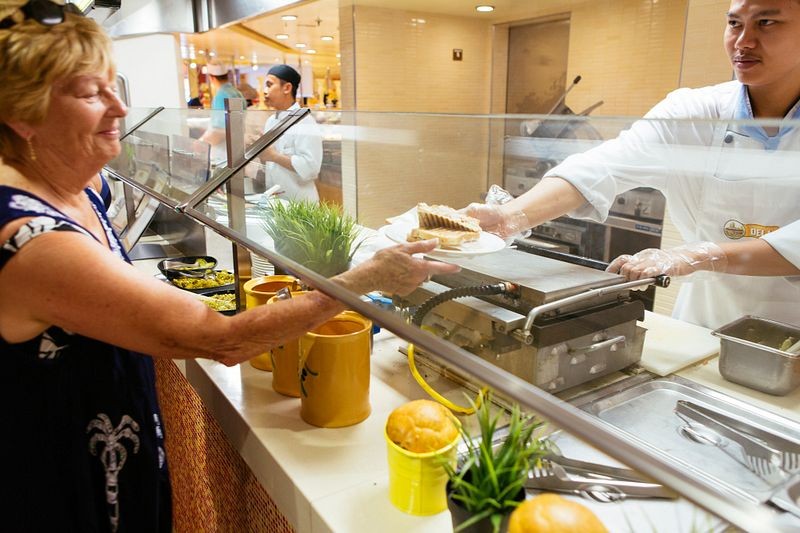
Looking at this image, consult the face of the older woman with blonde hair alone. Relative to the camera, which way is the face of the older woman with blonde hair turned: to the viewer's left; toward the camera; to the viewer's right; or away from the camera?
to the viewer's right

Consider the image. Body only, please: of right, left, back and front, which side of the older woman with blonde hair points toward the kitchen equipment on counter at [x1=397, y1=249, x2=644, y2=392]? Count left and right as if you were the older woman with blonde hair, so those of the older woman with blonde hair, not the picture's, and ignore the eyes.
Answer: front

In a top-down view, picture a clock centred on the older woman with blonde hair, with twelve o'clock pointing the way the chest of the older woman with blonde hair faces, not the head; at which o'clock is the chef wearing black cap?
The chef wearing black cap is roughly at 10 o'clock from the older woman with blonde hair.

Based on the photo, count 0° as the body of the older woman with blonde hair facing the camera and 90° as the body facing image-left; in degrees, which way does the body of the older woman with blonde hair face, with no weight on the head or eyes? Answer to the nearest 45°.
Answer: approximately 270°

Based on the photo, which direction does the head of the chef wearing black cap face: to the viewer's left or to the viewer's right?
to the viewer's left

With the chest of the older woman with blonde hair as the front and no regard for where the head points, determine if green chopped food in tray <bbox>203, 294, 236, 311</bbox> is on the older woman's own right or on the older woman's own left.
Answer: on the older woman's own left

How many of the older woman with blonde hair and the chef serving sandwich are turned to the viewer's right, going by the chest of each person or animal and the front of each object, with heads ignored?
1

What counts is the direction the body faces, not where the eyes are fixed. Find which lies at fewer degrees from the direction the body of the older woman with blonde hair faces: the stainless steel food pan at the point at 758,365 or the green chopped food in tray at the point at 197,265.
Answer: the stainless steel food pan

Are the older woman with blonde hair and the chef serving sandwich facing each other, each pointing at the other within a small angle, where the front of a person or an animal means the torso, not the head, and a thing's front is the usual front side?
yes

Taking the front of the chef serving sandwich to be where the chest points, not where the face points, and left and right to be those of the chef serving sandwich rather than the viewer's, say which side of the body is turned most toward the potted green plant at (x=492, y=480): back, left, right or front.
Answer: front

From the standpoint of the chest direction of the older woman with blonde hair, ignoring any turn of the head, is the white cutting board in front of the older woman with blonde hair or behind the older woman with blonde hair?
in front

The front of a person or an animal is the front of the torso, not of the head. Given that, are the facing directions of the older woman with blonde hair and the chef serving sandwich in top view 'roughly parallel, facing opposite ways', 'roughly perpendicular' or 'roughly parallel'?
roughly parallel, facing opposite ways

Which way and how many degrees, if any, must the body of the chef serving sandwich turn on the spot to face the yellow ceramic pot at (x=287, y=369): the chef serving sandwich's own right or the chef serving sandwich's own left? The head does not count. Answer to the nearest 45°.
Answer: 0° — they already face it
